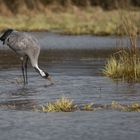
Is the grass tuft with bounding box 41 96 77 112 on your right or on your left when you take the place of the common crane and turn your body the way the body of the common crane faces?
on your right

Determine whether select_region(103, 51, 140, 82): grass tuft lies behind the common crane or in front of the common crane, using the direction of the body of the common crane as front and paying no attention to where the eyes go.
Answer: in front

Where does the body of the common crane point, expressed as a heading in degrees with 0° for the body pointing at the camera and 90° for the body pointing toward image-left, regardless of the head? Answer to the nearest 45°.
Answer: approximately 270°
